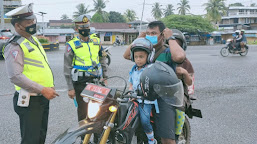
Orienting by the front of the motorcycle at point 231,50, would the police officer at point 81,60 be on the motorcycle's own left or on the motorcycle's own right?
on the motorcycle's own left

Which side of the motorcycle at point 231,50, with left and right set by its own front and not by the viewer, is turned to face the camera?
left

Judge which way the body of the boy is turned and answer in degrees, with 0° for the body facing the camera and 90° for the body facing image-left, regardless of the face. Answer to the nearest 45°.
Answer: approximately 45°

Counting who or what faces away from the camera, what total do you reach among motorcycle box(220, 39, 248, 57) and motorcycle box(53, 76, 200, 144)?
0

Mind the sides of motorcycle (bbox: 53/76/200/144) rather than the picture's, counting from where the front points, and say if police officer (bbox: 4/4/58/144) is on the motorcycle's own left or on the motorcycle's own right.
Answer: on the motorcycle's own right

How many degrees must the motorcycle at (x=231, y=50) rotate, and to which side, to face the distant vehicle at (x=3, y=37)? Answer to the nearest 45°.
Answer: approximately 45° to its left

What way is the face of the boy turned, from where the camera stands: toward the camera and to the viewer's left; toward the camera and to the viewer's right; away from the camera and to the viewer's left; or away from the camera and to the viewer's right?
toward the camera and to the viewer's left

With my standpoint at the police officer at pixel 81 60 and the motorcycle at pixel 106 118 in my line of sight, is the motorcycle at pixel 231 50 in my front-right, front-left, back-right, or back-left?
back-left

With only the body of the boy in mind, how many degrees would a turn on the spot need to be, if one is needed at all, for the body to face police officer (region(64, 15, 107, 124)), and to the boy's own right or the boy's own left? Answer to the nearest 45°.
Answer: approximately 90° to the boy's own right

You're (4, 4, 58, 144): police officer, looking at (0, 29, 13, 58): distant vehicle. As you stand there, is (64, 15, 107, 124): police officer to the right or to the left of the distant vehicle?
right

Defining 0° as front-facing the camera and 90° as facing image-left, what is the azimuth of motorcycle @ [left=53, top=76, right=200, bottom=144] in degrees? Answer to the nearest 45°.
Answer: approximately 45°
